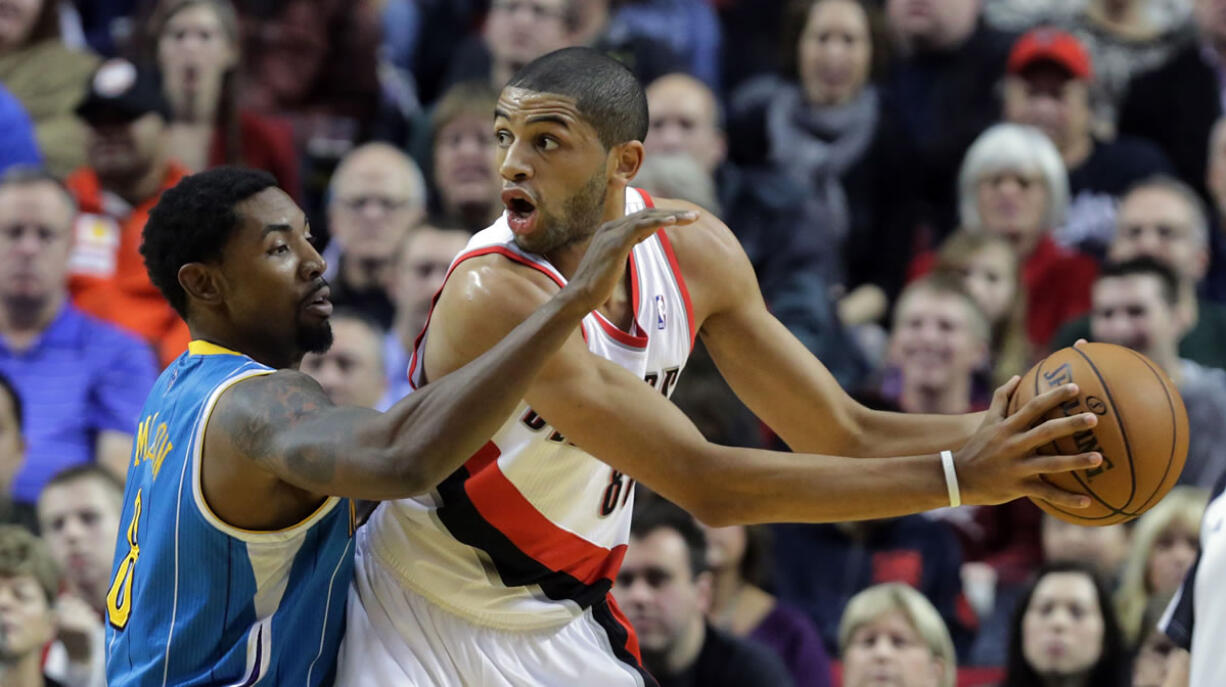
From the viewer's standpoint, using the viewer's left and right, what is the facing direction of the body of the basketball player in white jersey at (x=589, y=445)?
facing the viewer and to the right of the viewer

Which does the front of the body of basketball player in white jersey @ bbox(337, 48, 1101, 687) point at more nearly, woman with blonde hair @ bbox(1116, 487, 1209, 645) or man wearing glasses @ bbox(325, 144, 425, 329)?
the woman with blonde hair

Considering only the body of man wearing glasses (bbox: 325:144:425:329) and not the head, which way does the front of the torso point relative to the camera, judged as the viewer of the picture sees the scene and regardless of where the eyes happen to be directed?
toward the camera

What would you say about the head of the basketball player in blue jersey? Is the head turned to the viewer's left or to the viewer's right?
to the viewer's right

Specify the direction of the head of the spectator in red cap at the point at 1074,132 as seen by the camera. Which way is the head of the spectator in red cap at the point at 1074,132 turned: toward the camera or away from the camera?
toward the camera

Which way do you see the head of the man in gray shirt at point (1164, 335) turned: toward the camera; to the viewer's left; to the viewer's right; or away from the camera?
toward the camera

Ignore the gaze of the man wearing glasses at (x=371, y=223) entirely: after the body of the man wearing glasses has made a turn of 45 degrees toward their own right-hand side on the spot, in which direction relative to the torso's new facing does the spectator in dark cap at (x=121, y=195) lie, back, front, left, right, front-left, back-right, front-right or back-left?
front-right

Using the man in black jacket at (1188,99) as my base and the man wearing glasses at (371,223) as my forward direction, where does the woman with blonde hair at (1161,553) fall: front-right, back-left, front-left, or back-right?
front-left

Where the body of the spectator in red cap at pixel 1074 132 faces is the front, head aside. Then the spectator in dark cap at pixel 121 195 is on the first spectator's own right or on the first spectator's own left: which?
on the first spectator's own right

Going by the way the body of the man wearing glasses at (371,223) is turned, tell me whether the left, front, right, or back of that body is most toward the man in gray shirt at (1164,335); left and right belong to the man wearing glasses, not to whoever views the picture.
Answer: left

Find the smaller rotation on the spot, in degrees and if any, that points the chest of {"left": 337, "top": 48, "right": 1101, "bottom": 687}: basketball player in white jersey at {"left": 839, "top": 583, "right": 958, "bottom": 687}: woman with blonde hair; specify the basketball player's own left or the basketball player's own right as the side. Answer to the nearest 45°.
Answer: approximately 90° to the basketball player's own left

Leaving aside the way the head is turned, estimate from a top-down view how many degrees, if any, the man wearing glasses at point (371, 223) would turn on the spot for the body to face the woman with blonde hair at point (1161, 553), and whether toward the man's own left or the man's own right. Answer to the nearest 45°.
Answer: approximately 45° to the man's own left

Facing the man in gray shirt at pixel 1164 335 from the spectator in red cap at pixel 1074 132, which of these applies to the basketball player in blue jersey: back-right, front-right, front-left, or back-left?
front-right

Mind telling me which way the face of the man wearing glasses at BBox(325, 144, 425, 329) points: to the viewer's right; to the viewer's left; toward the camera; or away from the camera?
toward the camera

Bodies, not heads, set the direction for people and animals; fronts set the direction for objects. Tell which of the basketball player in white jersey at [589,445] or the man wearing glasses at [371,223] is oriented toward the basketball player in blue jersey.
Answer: the man wearing glasses

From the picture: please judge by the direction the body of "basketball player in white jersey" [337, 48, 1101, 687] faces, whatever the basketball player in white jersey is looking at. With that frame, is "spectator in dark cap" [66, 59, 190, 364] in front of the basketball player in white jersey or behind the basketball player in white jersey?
behind

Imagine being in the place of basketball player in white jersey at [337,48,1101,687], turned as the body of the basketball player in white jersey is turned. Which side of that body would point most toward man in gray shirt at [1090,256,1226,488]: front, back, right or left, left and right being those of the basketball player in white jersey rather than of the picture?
left

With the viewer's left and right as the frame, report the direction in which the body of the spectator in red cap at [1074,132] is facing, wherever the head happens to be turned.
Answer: facing the viewer
